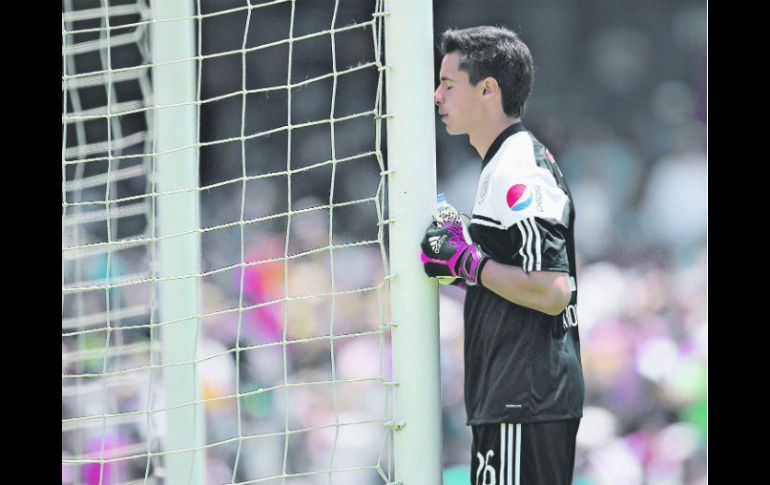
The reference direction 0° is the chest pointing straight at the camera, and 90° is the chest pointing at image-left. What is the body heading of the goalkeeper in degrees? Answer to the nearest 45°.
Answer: approximately 90°

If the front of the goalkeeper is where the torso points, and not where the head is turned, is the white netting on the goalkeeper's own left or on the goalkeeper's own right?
on the goalkeeper's own right

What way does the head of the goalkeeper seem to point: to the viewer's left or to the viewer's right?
to the viewer's left
